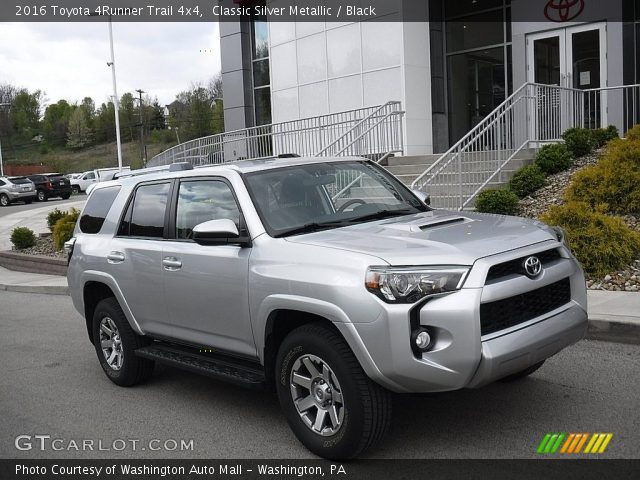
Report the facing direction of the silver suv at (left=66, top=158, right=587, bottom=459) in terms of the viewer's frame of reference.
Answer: facing the viewer and to the right of the viewer

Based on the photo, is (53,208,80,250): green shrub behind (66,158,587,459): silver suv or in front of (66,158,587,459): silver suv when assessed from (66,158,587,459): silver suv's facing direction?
behind

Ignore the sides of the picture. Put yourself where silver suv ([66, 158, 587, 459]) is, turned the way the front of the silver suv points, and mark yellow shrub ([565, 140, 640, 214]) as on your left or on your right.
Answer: on your left

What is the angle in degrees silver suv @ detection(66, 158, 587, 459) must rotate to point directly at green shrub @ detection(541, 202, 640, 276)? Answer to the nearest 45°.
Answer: approximately 90° to its left

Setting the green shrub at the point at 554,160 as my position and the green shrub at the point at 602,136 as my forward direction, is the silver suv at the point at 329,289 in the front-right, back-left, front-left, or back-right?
back-right

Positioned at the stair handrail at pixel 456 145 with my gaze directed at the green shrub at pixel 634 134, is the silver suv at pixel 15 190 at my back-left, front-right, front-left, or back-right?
back-left

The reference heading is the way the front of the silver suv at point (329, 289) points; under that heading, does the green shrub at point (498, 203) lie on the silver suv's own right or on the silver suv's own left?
on the silver suv's own left

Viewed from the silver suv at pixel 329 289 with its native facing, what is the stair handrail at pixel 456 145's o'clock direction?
The stair handrail is roughly at 8 o'clock from the silver suv.
